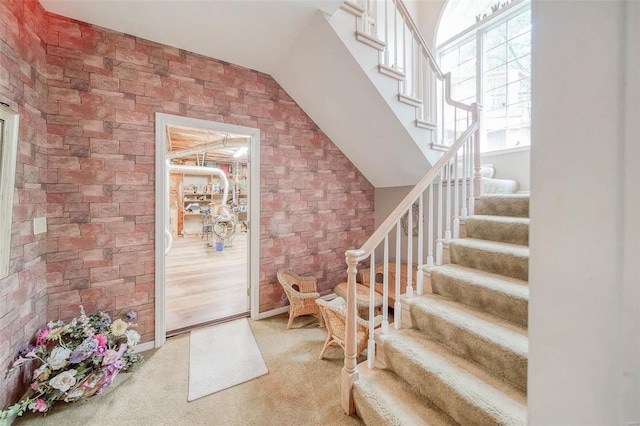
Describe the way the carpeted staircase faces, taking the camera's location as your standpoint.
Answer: facing the viewer and to the left of the viewer

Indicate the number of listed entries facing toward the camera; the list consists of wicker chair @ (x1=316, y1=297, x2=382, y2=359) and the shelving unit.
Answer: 1

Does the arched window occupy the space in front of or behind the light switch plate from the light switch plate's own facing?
in front

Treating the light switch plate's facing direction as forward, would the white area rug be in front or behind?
in front

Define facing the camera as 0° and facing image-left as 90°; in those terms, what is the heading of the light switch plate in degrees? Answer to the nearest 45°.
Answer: approximately 315°

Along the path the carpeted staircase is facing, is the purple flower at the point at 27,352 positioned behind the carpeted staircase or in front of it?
in front

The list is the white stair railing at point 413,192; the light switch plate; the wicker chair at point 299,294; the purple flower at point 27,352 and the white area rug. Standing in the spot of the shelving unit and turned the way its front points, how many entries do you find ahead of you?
5

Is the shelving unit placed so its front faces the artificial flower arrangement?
yes

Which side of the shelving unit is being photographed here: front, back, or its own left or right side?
front

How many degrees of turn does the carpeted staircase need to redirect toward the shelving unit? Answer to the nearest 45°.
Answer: approximately 90° to its right
